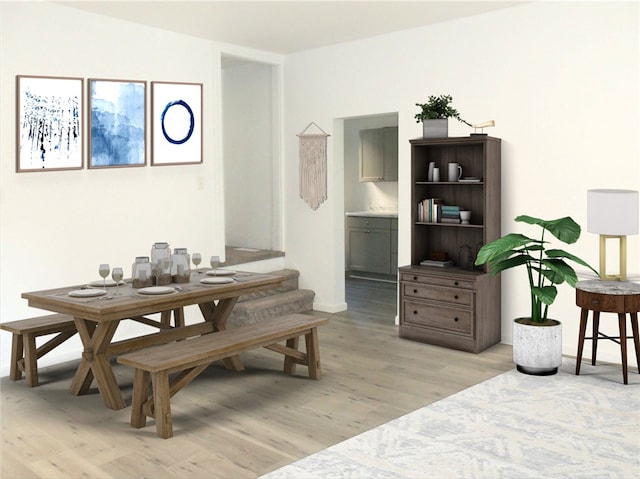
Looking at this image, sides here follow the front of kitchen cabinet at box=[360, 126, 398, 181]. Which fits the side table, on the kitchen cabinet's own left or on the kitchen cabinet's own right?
on the kitchen cabinet's own left

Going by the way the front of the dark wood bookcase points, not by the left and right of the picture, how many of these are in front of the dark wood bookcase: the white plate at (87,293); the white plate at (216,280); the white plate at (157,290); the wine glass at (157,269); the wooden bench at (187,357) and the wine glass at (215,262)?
6

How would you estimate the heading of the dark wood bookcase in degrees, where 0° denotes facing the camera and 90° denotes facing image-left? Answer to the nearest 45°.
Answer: approximately 45°

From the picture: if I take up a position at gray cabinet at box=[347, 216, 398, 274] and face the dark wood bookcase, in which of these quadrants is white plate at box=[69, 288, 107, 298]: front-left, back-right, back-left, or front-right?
front-right

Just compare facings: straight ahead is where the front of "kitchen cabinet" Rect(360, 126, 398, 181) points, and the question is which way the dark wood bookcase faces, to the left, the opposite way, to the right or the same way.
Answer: the same way

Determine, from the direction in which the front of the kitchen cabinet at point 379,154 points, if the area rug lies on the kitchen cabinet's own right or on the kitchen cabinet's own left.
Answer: on the kitchen cabinet's own left

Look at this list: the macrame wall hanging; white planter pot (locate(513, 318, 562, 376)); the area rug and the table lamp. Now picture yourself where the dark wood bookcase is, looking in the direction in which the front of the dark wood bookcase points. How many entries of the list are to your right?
1

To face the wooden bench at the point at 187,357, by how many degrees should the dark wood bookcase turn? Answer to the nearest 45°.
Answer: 0° — it already faces it

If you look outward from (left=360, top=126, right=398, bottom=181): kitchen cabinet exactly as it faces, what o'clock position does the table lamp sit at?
The table lamp is roughly at 10 o'clock from the kitchen cabinet.

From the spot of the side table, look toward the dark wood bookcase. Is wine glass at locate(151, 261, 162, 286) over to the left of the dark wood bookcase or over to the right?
left

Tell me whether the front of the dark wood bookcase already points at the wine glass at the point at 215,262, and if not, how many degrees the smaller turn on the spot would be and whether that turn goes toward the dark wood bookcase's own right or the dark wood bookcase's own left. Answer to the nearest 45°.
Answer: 0° — it already faces it

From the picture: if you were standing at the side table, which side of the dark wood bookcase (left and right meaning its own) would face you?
left

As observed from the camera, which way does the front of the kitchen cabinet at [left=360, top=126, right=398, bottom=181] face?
facing the viewer and to the left of the viewer

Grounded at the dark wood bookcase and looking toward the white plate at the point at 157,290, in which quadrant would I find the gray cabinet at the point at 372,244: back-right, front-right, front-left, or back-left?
back-right

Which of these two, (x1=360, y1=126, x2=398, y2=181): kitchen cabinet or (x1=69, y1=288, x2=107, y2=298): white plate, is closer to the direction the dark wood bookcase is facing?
the white plate

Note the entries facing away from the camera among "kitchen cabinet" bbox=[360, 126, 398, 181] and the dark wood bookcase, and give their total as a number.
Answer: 0

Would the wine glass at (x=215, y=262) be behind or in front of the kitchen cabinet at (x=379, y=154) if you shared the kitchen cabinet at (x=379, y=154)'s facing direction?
in front
